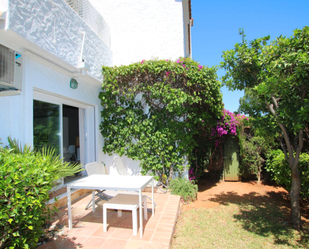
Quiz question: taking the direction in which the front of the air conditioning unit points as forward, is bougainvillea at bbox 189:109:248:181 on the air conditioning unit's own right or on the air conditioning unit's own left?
on the air conditioning unit's own left

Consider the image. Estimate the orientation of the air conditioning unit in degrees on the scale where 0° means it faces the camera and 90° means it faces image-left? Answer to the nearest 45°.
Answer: approximately 315°

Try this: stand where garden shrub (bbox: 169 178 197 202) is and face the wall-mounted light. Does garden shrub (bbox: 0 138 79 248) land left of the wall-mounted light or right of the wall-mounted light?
left

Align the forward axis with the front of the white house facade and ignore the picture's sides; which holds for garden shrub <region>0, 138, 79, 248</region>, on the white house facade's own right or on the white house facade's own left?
on the white house facade's own right

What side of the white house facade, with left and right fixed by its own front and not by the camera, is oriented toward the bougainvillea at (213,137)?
left

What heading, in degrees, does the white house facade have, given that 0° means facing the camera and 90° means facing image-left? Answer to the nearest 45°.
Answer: approximately 315°

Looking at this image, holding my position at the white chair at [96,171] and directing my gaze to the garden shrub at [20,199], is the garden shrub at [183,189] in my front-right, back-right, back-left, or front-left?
back-left
